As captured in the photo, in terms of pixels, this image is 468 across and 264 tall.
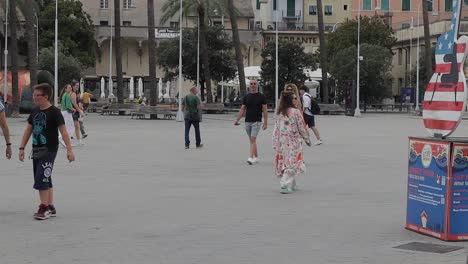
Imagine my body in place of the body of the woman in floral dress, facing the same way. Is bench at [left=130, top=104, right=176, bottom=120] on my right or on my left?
on my left

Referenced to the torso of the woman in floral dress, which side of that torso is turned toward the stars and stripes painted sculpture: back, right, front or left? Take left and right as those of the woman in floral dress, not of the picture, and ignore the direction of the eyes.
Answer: right

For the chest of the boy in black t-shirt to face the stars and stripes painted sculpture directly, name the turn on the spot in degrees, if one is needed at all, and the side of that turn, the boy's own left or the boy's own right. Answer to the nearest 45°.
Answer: approximately 90° to the boy's own left

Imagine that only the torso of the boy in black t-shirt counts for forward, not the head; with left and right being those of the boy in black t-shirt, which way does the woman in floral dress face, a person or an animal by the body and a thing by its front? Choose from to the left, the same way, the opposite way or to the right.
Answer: the opposite way

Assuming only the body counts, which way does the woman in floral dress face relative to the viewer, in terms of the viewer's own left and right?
facing away from the viewer and to the right of the viewer

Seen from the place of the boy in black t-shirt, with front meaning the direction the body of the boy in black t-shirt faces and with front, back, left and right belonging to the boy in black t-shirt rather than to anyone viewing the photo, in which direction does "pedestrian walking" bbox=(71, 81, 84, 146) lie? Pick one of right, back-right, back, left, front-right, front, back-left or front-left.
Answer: back-right

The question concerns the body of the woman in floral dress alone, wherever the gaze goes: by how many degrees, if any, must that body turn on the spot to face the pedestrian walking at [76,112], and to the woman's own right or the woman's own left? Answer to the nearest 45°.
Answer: approximately 90° to the woman's own left
